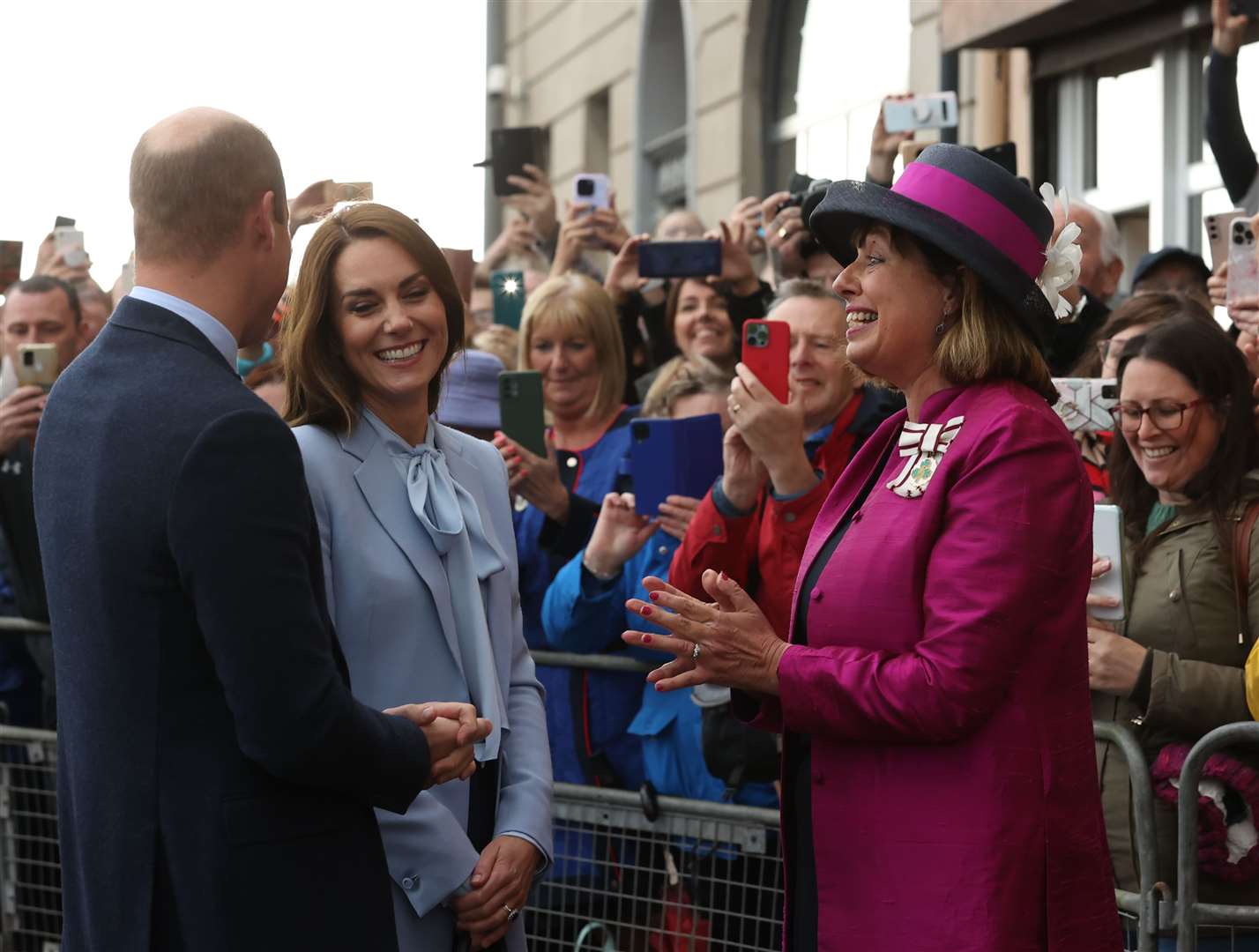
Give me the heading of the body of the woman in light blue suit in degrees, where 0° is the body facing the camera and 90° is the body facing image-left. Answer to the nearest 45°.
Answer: approximately 315°

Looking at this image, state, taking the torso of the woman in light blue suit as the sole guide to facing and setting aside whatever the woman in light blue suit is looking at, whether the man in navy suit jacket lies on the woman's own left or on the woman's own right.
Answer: on the woman's own right

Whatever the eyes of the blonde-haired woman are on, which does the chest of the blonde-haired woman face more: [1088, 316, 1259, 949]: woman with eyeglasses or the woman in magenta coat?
the woman in magenta coat

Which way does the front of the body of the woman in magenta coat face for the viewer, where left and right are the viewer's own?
facing to the left of the viewer

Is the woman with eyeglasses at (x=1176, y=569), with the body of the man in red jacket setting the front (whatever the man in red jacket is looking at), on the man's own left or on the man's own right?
on the man's own left

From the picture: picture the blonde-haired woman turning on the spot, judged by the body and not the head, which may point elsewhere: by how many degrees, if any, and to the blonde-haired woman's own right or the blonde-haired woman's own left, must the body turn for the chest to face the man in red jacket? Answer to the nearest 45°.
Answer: approximately 90° to the blonde-haired woman's own left

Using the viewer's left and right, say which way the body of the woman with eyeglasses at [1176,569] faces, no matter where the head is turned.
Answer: facing the viewer and to the left of the viewer

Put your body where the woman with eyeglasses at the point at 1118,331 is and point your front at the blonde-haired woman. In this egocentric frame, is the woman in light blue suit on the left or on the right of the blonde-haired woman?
left

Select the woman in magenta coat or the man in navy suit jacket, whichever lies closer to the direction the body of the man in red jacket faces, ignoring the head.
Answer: the man in navy suit jacket

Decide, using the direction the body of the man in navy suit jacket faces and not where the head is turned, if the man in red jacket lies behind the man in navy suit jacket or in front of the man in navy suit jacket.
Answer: in front

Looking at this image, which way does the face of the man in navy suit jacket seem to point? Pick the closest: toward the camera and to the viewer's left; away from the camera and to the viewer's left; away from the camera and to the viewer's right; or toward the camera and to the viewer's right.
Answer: away from the camera and to the viewer's right

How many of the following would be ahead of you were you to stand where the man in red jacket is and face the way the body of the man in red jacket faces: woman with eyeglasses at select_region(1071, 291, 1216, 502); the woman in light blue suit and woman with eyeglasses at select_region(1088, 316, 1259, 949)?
1

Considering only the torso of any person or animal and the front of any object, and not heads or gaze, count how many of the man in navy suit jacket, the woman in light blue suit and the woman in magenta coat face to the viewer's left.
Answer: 1

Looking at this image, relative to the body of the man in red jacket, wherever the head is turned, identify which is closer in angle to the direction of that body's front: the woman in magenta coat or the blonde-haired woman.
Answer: the woman in magenta coat
